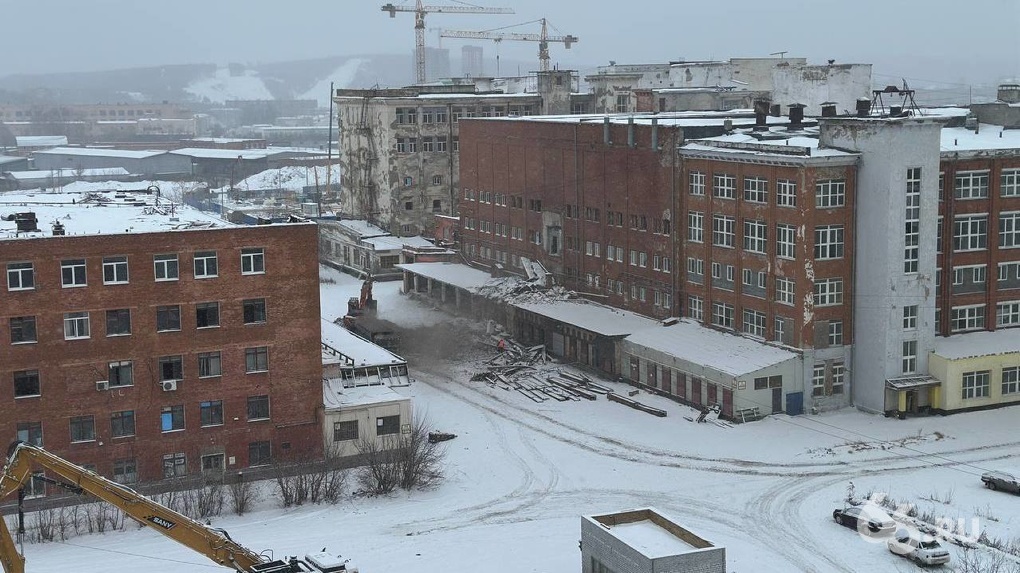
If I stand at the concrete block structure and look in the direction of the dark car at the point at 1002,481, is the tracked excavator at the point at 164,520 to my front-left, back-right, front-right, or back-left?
back-left

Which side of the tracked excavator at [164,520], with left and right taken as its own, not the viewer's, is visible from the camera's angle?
left

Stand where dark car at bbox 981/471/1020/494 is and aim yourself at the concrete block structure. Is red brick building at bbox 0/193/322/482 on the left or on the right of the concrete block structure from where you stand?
right

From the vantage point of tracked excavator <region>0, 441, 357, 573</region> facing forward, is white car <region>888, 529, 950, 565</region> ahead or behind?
behind

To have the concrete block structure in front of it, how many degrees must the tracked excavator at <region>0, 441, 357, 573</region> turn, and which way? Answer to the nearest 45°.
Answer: approximately 180°

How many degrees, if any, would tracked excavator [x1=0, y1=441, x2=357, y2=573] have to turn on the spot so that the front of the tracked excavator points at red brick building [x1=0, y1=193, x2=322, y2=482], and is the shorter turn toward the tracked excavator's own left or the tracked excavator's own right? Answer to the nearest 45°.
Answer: approximately 90° to the tracked excavator's own right

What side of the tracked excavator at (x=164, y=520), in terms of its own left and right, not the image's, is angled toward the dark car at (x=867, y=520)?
back

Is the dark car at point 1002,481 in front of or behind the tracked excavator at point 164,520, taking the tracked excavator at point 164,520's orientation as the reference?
behind
